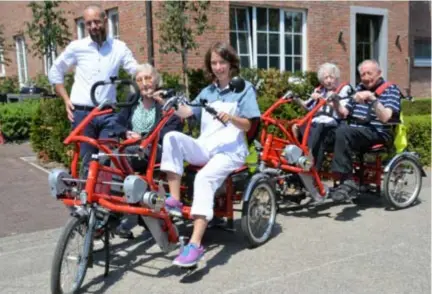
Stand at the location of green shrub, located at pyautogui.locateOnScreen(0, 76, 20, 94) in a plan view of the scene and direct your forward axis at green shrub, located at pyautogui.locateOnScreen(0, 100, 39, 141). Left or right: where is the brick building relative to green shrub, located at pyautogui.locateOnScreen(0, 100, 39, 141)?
left

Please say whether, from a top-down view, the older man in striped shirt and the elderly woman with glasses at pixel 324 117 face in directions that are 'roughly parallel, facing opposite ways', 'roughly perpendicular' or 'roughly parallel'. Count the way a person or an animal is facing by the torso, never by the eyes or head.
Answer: roughly parallel

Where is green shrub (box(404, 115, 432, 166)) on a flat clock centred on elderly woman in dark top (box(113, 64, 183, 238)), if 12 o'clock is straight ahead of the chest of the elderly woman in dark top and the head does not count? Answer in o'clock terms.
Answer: The green shrub is roughly at 6 o'clock from the elderly woman in dark top.

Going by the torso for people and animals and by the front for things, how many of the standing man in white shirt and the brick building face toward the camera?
2

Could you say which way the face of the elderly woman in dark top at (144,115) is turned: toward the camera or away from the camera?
toward the camera

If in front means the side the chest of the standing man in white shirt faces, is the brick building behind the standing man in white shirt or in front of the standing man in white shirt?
behind

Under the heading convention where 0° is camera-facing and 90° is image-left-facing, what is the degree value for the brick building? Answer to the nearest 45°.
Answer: approximately 0°

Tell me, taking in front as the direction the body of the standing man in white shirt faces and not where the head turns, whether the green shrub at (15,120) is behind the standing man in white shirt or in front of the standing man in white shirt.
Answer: behind

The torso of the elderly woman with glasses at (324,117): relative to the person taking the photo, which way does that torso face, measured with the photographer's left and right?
facing the viewer and to the left of the viewer

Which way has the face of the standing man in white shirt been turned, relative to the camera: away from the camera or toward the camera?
toward the camera

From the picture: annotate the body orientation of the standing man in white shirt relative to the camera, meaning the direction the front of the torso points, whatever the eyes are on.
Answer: toward the camera

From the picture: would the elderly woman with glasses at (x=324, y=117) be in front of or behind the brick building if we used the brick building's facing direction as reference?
in front

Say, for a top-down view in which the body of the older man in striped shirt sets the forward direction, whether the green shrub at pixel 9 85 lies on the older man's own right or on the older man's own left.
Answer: on the older man's own right

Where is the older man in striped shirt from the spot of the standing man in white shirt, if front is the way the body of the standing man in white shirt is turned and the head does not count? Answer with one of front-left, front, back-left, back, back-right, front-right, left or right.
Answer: left
